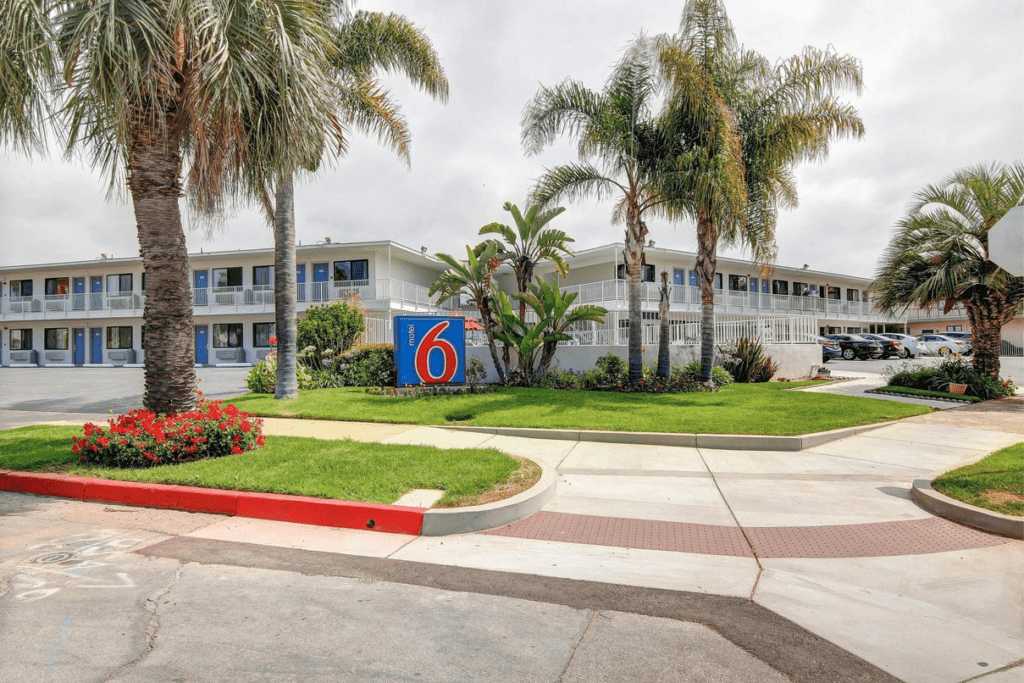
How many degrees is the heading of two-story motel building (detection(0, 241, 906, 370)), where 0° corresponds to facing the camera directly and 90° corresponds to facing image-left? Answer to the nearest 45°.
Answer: approximately 0°

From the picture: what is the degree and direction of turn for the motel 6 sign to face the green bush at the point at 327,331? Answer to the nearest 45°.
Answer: approximately 135° to its right

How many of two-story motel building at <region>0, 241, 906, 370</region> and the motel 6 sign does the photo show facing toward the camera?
2

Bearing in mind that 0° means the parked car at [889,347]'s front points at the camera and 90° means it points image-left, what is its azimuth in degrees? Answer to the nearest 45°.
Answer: approximately 135°

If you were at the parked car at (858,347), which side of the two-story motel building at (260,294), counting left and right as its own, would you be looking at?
left

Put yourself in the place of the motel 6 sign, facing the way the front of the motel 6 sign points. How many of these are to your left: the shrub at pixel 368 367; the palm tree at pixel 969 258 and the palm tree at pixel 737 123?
2

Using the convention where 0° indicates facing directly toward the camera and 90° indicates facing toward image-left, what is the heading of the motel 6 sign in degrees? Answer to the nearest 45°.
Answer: approximately 0°

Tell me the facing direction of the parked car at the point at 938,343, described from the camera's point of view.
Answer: facing away from the viewer and to the left of the viewer
